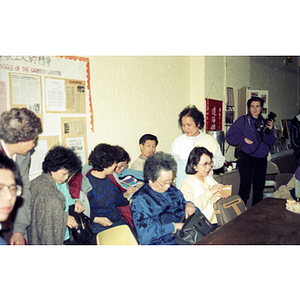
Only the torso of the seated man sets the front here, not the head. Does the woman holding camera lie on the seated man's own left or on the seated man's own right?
on the seated man's own left

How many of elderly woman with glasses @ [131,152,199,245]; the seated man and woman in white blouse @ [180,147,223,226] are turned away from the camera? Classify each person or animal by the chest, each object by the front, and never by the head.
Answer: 0

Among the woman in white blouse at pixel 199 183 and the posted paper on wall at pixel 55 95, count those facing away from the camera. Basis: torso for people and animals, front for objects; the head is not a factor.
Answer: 0

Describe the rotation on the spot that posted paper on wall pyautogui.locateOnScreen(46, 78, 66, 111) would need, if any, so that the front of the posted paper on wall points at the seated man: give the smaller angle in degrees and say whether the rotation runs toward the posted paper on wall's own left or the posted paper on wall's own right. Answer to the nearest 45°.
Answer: approximately 90° to the posted paper on wall's own left

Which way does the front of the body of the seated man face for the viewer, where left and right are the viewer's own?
facing the viewer and to the right of the viewer

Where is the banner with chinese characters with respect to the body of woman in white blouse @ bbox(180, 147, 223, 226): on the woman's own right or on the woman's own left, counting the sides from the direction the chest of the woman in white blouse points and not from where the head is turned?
on the woman's own left
